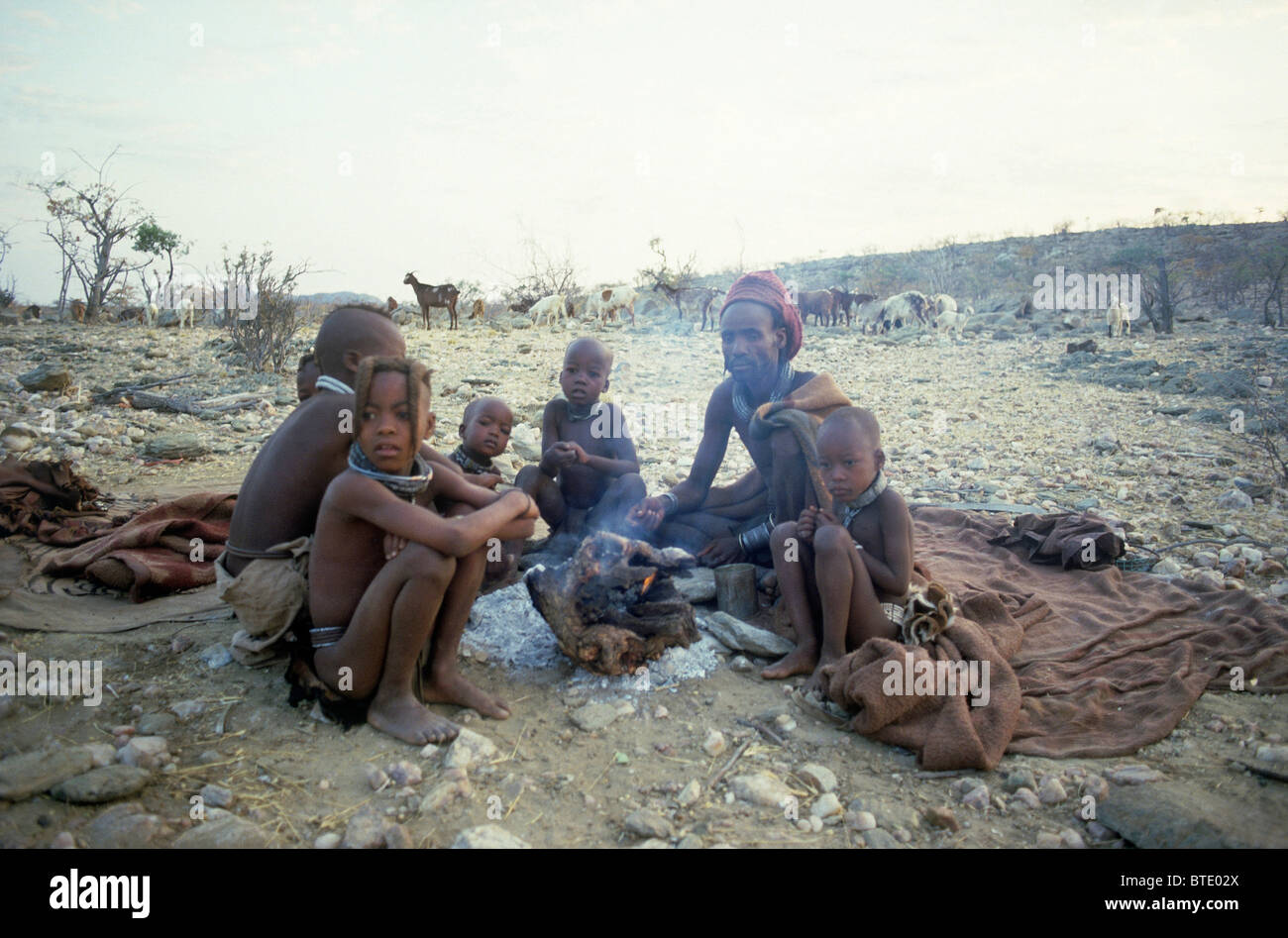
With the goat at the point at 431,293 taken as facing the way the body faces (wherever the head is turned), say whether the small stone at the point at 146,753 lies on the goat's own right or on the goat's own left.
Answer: on the goat's own left

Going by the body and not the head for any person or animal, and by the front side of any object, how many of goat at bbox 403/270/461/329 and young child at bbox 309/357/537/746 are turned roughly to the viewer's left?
1

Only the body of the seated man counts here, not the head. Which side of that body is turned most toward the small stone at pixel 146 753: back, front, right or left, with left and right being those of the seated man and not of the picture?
front

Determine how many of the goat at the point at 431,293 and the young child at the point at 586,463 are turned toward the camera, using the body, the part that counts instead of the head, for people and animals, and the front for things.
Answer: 1

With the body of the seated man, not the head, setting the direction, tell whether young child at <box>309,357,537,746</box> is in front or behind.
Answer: in front

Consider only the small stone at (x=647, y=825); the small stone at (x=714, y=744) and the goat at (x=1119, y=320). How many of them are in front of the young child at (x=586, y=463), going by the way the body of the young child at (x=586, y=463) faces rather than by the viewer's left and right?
2

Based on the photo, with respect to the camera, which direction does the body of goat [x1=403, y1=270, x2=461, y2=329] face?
to the viewer's left

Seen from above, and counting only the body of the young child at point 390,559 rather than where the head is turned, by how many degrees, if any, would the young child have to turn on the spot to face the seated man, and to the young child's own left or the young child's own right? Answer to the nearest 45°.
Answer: approximately 90° to the young child's own left

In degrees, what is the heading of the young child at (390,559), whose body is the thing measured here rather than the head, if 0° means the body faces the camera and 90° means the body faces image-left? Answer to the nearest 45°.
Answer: approximately 315°

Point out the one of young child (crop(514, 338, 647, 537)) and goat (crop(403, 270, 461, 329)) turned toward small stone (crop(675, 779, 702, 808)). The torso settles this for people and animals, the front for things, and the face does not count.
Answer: the young child
